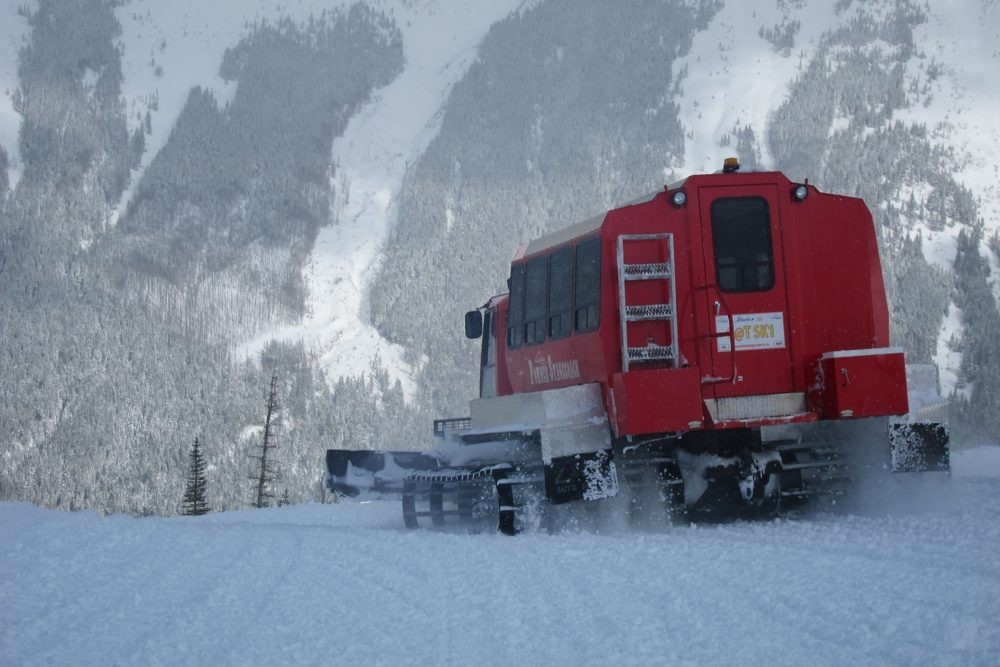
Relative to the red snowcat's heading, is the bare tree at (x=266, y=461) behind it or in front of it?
in front

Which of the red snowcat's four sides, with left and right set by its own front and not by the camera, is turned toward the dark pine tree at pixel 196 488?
front

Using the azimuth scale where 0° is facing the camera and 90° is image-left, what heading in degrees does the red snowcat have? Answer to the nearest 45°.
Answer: approximately 135°
